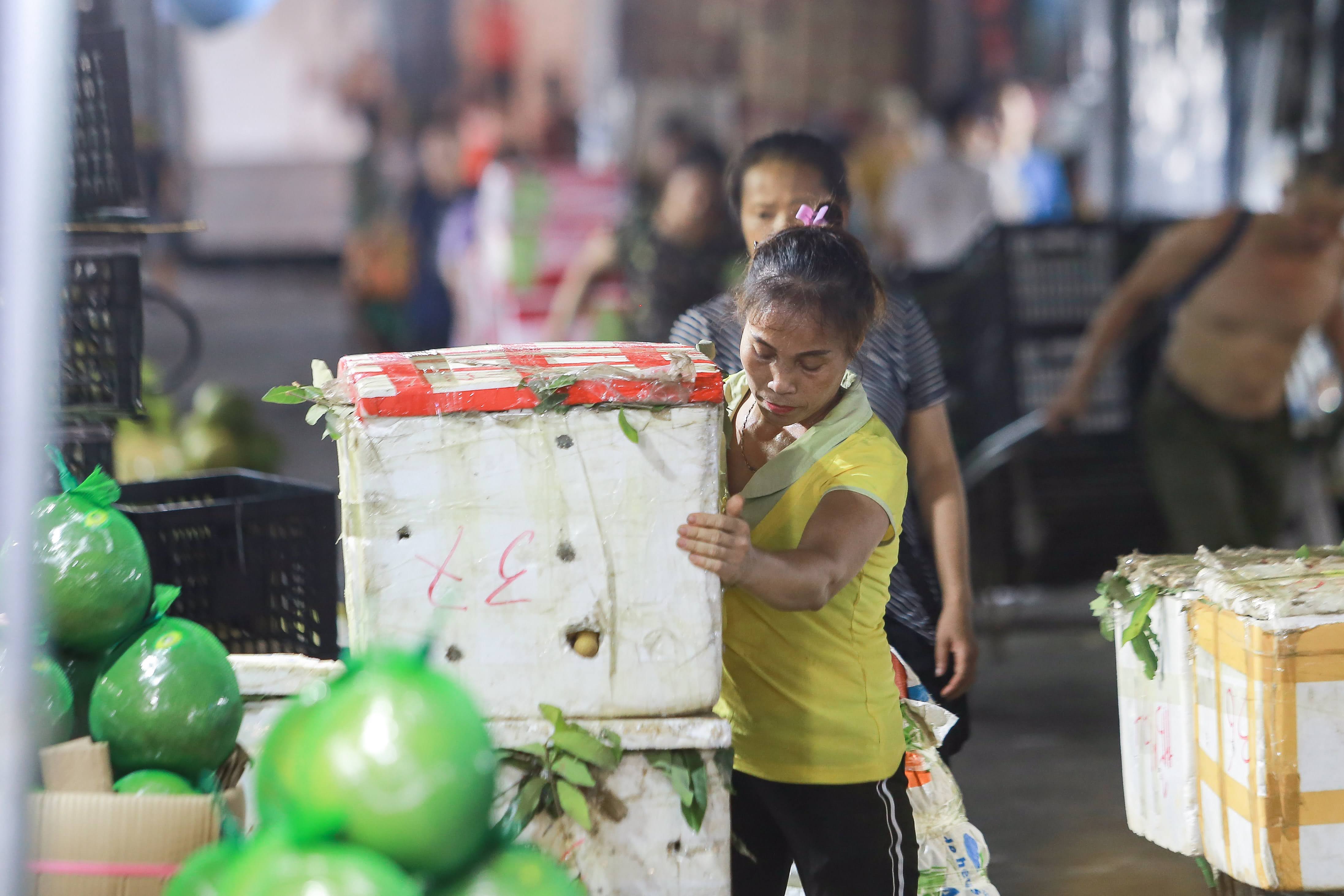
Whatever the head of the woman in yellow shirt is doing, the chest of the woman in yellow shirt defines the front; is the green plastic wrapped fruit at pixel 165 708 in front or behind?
in front

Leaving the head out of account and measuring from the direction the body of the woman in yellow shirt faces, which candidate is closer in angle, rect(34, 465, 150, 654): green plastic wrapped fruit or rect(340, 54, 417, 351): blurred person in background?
the green plastic wrapped fruit

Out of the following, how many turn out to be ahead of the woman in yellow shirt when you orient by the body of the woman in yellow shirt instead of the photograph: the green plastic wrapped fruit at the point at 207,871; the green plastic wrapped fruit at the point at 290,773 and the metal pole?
3

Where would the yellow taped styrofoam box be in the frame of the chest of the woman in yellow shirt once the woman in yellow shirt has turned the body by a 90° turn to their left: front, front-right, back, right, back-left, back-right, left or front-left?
front-left

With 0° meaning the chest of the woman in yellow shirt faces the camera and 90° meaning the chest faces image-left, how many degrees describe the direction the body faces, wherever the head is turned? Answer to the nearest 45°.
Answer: approximately 45°

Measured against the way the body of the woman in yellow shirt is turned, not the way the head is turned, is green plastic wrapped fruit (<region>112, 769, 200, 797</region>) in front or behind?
in front

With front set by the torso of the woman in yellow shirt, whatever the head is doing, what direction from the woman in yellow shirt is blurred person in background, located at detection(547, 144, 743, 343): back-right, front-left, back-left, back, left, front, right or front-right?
back-right
